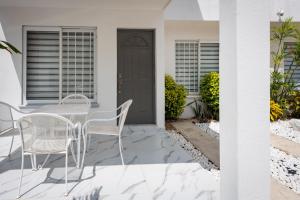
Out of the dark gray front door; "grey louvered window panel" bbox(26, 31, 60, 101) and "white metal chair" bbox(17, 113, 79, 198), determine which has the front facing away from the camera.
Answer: the white metal chair

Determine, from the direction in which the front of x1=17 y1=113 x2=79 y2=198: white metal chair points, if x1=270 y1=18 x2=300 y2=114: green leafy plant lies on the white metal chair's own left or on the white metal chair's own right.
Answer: on the white metal chair's own right

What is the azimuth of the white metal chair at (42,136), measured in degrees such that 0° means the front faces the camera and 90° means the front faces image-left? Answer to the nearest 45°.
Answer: approximately 180°

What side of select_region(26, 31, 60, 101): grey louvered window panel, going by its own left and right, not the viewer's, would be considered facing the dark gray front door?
left

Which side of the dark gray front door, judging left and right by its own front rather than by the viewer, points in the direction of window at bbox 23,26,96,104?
right

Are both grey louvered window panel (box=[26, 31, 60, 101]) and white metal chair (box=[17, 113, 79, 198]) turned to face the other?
yes

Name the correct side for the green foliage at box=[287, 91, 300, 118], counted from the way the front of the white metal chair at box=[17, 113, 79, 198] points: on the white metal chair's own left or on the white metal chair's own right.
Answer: on the white metal chair's own right

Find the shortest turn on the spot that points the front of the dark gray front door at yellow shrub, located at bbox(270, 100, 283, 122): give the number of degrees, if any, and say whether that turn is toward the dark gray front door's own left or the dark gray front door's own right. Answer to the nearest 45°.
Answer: approximately 90° to the dark gray front door's own left

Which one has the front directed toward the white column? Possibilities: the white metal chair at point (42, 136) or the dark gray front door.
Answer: the dark gray front door

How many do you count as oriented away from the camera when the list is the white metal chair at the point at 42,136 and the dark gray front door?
1

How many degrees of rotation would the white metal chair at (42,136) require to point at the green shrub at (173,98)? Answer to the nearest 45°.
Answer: approximately 45° to its right
